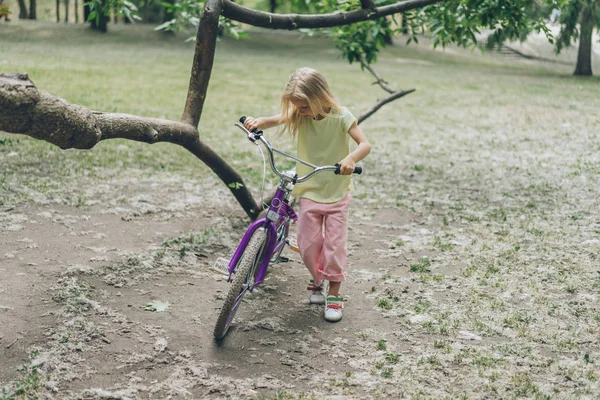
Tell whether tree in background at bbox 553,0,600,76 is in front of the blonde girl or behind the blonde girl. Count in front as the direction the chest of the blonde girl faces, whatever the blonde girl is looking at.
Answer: behind

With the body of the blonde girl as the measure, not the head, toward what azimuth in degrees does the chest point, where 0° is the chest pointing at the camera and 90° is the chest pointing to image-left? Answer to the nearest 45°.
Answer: approximately 0°

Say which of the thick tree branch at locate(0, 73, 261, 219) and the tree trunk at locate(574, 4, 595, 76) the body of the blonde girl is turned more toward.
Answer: the thick tree branch

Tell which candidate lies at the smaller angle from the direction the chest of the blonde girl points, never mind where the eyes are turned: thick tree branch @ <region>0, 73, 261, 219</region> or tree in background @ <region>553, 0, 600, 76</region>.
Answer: the thick tree branch

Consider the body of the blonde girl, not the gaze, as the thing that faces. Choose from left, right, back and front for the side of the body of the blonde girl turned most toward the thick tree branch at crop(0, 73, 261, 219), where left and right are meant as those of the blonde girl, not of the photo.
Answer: right

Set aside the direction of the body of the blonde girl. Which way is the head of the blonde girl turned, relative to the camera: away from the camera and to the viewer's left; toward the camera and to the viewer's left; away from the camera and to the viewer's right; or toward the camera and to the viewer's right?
toward the camera and to the viewer's left

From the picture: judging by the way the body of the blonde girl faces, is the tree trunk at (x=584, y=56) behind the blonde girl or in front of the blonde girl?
behind

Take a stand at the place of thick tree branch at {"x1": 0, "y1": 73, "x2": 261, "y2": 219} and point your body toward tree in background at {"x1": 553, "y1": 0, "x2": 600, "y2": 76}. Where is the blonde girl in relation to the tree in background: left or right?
right
